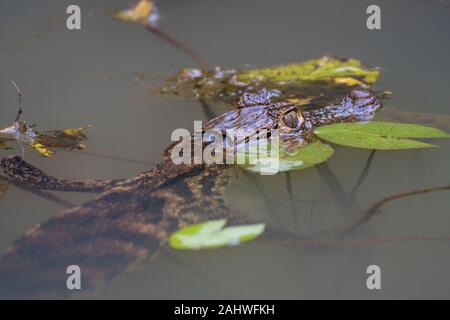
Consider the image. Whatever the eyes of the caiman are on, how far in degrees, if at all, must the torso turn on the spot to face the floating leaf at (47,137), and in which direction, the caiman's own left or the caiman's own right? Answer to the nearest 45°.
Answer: approximately 90° to the caiman's own left

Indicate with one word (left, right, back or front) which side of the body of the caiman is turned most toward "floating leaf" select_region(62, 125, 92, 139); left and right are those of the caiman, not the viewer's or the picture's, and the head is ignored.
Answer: left

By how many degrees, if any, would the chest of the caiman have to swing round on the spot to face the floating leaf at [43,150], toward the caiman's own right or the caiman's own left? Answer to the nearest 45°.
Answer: approximately 90° to the caiman's own left

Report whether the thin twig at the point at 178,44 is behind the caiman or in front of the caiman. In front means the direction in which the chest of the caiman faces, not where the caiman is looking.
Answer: in front

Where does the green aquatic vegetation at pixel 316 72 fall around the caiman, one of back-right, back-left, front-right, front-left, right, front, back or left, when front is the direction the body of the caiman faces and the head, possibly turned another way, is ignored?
front

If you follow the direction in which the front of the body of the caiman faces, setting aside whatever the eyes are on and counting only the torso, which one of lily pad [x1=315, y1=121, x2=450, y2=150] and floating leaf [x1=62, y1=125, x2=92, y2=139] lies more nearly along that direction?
the lily pad

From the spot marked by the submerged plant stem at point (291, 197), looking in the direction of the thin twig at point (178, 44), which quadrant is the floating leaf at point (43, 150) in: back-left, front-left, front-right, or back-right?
front-left

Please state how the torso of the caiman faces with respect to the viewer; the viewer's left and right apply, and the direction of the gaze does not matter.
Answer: facing away from the viewer and to the right of the viewer

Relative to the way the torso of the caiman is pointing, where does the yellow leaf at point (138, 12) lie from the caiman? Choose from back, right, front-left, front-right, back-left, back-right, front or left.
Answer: front-left

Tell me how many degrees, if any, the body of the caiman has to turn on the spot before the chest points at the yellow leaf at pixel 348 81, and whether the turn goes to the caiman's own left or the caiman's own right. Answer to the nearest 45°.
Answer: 0° — it already faces it
